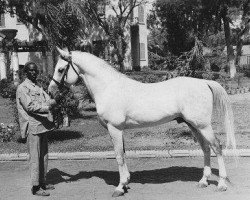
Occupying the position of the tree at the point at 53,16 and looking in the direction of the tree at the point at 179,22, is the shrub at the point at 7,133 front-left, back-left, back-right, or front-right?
back-right

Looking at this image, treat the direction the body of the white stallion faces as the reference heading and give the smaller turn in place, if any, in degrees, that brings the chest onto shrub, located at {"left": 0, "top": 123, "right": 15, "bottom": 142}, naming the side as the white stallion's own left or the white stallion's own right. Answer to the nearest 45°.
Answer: approximately 45° to the white stallion's own right

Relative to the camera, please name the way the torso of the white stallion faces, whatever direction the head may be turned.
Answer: to the viewer's left

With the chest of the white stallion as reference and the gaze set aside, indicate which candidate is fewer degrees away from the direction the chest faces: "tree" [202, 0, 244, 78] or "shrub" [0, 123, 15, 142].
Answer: the shrub

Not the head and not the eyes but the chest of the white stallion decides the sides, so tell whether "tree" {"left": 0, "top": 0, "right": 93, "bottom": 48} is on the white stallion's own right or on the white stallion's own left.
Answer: on the white stallion's own right

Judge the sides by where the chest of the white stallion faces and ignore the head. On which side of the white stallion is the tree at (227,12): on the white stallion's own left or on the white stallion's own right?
on the white stallion's own right

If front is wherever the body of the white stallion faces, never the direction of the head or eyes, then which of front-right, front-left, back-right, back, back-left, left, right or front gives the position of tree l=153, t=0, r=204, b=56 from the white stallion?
right

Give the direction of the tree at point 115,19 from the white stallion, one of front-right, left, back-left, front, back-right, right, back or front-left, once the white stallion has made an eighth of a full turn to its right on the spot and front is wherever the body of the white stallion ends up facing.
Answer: front-right
